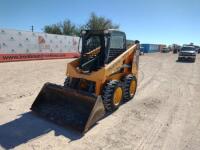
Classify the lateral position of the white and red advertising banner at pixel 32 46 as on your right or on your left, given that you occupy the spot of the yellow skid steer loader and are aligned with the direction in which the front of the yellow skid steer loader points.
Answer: on your right

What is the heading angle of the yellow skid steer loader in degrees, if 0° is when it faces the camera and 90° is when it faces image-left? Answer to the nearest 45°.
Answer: approximately 45°
